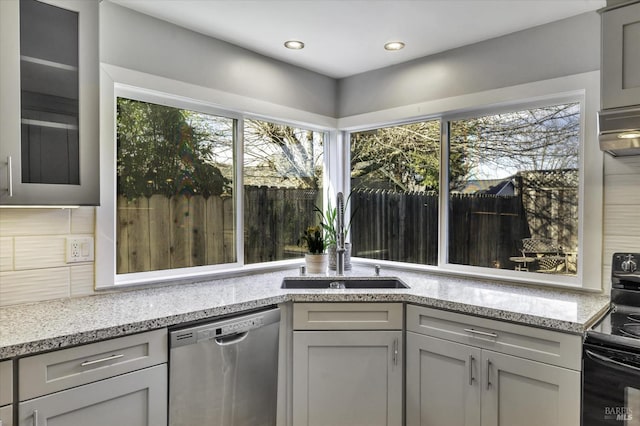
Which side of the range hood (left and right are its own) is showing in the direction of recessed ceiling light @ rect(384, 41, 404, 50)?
right

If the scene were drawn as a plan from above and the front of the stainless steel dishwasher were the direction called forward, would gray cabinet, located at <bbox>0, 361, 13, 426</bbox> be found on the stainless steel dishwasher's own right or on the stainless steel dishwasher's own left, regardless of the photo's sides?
on the stainless steel dishwasher's own right

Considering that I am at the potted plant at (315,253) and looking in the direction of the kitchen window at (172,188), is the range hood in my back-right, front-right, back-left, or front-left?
back-left

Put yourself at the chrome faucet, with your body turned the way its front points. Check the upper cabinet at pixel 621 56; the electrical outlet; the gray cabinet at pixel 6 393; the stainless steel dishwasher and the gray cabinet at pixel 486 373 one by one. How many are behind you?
0

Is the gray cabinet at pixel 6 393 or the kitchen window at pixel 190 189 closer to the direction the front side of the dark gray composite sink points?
the gray cabinet

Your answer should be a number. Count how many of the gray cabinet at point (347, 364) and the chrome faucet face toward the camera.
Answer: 2

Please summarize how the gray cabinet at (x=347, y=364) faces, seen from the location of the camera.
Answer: facing the viewer

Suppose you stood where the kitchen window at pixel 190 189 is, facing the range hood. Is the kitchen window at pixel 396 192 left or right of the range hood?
left

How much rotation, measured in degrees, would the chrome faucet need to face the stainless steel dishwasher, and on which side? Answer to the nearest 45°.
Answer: approximately 45° to its right

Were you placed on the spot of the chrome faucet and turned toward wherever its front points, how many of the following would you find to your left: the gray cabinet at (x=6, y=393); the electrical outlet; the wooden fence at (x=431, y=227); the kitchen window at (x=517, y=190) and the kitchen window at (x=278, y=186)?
2

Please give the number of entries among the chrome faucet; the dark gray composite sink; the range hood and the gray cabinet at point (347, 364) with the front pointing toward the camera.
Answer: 4

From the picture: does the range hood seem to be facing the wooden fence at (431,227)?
no

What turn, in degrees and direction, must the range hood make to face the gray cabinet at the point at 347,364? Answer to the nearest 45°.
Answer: approximately 90° to its right

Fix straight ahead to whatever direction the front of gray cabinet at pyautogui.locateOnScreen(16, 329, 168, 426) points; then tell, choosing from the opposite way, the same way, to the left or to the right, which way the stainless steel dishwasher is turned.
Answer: the same way

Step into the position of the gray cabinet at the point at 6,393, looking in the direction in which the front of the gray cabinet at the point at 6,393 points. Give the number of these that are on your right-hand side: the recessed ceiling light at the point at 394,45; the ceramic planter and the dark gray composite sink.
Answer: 0

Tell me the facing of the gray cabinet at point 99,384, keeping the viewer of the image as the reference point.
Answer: facing the viewer and to the right of the viewer
